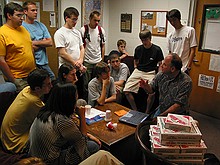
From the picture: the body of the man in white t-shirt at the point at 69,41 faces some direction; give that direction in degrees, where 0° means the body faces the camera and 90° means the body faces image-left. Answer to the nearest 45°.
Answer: approximately 315°

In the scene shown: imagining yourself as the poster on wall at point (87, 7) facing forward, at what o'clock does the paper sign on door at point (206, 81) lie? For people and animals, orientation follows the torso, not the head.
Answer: the paper sign on door at point (206, 81) is roughly at 10 o'clock from the poster on wall at point (87, 7).

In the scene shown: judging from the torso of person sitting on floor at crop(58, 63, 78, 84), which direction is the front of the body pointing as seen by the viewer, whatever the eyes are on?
to the viewer's right

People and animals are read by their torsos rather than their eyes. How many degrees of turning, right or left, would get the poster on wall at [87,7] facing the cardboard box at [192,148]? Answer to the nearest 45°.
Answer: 0° — it already faces it

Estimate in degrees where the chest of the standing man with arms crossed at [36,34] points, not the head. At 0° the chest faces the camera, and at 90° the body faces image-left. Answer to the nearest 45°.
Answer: approximately 315°

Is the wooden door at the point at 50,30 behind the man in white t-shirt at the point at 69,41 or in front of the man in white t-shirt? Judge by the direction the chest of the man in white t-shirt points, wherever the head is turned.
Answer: behind

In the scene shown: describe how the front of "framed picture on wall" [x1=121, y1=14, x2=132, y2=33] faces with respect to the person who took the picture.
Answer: facing the viewer
